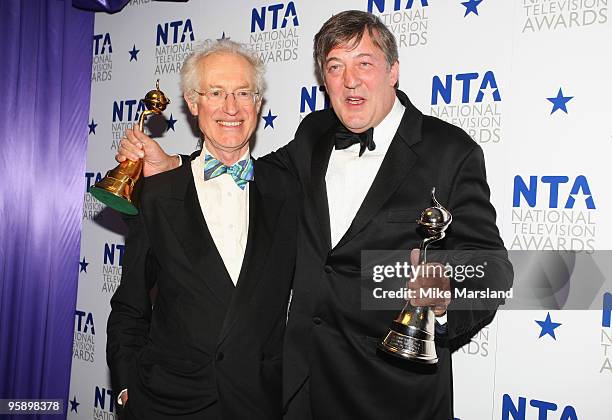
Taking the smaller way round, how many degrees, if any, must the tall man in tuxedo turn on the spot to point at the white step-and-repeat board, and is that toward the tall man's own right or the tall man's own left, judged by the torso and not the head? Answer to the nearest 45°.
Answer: approximately 180°

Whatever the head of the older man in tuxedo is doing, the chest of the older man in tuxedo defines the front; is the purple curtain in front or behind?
behind

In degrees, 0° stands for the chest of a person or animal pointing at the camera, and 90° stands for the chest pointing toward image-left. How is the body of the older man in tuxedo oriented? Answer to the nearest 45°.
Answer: approximately 315°

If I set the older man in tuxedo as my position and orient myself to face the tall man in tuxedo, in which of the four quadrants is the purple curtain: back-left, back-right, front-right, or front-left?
back-left

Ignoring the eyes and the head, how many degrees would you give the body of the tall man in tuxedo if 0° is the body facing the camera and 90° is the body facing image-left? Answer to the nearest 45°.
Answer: approximately 45°

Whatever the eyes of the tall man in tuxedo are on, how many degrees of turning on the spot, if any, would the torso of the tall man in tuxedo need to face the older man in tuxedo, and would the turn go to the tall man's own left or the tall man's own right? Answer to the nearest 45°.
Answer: approximately 45° to the tall man's own right

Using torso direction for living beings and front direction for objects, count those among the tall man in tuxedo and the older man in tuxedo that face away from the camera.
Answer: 0

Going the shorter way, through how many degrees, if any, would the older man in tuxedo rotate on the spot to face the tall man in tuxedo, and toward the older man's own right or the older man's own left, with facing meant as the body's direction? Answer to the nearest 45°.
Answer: approximately 45° to the older man's own left
